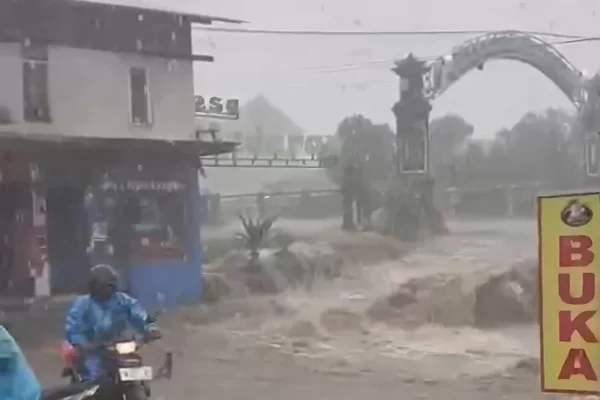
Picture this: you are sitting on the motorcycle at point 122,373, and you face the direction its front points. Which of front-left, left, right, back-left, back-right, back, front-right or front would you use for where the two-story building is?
back-left

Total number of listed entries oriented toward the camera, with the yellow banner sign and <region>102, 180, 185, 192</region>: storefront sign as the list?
2

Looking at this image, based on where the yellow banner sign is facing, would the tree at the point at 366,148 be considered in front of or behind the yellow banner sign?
behind

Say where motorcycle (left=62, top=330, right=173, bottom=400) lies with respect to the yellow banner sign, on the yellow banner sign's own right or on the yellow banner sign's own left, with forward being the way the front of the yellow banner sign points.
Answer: on the yellow banner sign's own right

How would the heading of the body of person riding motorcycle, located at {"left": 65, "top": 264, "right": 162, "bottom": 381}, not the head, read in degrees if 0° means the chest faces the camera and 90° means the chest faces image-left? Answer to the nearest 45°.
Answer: approximately 315°

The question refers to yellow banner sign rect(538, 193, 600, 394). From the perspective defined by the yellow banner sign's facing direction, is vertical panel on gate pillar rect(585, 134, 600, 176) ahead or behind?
behind

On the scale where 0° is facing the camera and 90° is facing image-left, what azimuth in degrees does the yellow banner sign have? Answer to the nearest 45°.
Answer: approximately 0°
